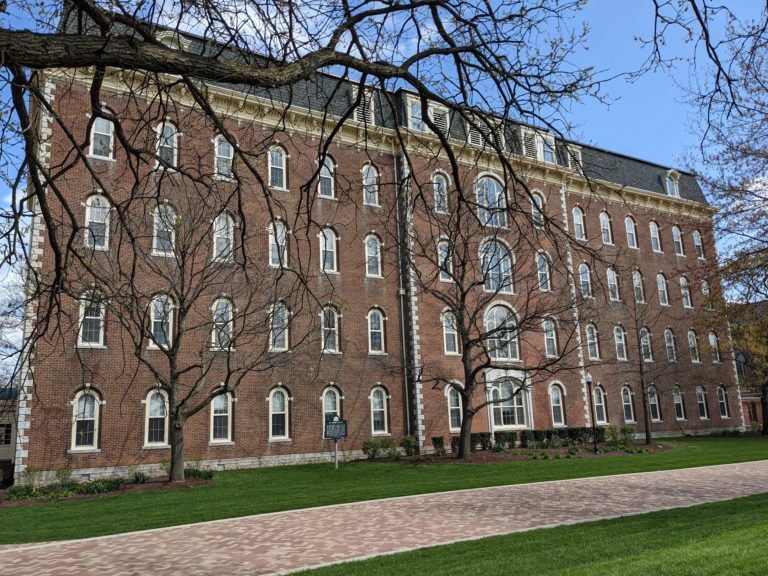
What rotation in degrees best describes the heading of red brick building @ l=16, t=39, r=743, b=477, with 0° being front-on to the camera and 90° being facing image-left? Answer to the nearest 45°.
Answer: approximately 315°
